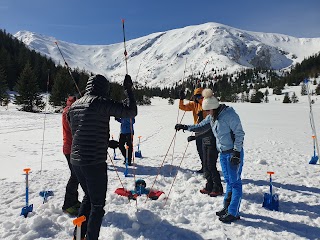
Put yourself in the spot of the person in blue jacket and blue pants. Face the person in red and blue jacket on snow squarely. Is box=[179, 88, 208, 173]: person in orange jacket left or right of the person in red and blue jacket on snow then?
right

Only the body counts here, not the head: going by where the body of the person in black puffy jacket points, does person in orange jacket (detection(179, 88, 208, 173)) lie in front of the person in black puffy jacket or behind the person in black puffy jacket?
in front

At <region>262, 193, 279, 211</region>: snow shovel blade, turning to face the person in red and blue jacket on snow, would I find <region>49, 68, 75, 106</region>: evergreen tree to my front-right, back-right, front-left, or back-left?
front-right

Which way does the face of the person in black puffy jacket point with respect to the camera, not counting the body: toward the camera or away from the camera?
away from the camera

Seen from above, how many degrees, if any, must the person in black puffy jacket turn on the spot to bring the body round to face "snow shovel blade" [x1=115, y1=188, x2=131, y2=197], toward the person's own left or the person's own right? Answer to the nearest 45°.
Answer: approximately 45° to the person's own left

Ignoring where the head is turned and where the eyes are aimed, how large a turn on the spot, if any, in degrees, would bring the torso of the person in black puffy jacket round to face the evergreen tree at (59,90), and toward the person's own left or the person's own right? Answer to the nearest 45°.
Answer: approximately 45° to the person's own left

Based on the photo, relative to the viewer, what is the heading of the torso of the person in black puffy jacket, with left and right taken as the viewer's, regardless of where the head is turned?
facing away from the viewer and to the right of the viewer

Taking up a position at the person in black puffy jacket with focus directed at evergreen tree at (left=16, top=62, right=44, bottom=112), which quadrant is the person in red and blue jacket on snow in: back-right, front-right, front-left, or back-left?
front-right

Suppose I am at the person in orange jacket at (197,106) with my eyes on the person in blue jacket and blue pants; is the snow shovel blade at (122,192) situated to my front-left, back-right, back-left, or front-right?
front-right

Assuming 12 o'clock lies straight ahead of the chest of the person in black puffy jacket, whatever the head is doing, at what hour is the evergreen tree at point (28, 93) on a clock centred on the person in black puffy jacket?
The evergreen tree is roughly at 10 o'clock from the person in black puffy jacket.
